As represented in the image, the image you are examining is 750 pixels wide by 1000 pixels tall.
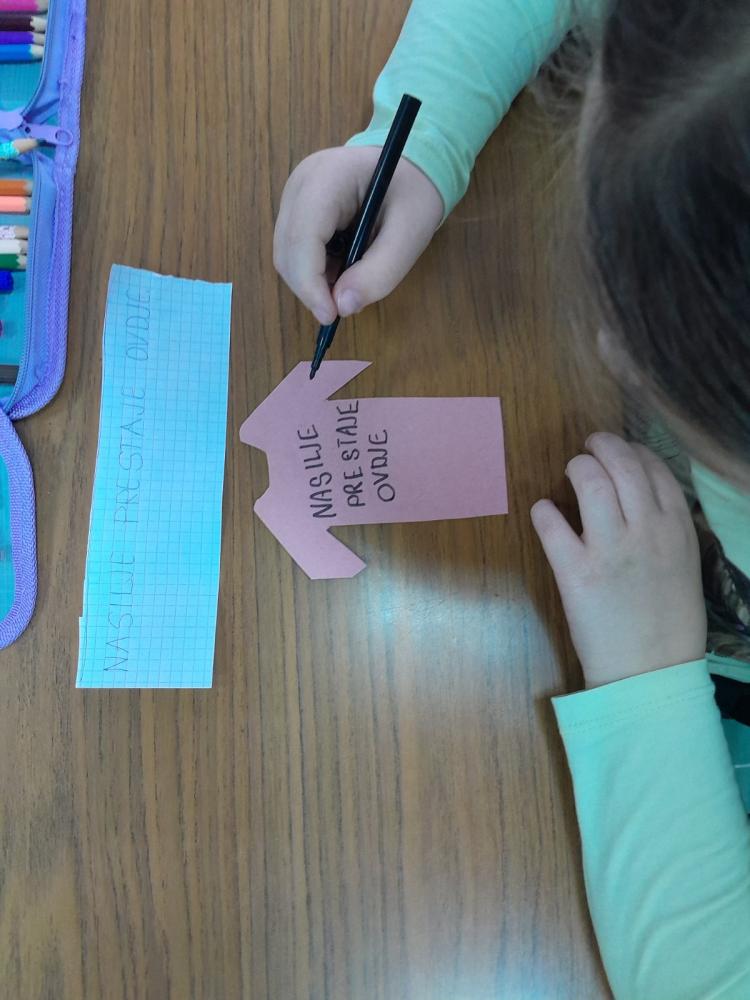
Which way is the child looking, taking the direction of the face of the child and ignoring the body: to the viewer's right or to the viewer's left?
to the viewer's left

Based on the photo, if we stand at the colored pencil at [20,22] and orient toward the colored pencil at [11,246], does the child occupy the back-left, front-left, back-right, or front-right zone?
front-left

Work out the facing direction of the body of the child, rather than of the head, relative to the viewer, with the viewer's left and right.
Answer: facing to the left of the viewer
